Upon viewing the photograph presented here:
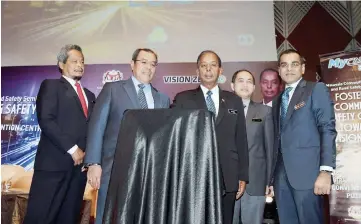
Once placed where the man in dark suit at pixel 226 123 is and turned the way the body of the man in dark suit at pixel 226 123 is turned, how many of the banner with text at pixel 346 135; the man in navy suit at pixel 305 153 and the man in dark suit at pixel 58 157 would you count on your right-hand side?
1

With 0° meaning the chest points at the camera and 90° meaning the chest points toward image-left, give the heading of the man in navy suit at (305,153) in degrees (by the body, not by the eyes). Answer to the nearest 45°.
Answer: approximately 45°

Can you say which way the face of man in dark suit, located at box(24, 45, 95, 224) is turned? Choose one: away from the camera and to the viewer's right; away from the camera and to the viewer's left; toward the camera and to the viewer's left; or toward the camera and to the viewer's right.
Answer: toward the camera and to the viewer's right

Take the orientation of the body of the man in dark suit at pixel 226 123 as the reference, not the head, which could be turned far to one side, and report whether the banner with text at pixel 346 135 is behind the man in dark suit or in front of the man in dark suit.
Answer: behind

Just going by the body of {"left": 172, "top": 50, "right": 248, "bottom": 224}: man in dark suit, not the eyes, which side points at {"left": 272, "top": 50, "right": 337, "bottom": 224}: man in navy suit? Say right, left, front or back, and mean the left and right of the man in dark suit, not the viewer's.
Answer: left

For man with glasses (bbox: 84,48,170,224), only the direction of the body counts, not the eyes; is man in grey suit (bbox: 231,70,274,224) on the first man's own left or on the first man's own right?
on the first man's own left

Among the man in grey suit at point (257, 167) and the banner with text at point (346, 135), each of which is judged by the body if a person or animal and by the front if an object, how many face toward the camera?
2

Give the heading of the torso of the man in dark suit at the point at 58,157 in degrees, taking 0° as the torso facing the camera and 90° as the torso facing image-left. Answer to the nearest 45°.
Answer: approximately 315°

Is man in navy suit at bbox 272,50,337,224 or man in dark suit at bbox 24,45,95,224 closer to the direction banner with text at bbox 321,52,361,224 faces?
the man in navy suit

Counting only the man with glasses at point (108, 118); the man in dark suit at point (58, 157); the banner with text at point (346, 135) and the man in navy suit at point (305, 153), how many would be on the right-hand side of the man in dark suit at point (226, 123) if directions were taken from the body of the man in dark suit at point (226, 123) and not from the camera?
2

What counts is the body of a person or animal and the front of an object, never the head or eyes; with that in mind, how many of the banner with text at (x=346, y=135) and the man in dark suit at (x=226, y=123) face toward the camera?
2

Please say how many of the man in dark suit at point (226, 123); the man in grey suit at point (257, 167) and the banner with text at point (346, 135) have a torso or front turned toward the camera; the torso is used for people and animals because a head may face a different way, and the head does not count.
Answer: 3
